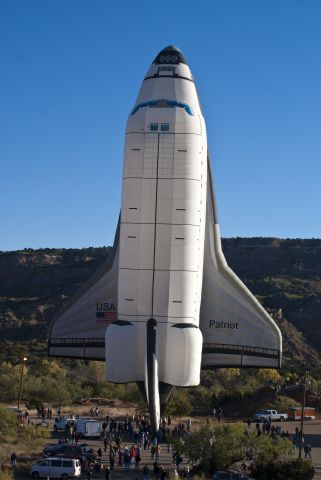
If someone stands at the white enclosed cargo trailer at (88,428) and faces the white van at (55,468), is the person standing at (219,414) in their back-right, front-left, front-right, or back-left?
back-left

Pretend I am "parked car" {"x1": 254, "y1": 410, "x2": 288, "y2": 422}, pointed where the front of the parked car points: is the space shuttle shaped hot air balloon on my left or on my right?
on my left

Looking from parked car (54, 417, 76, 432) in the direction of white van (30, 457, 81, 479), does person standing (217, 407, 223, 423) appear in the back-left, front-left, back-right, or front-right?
back-left
